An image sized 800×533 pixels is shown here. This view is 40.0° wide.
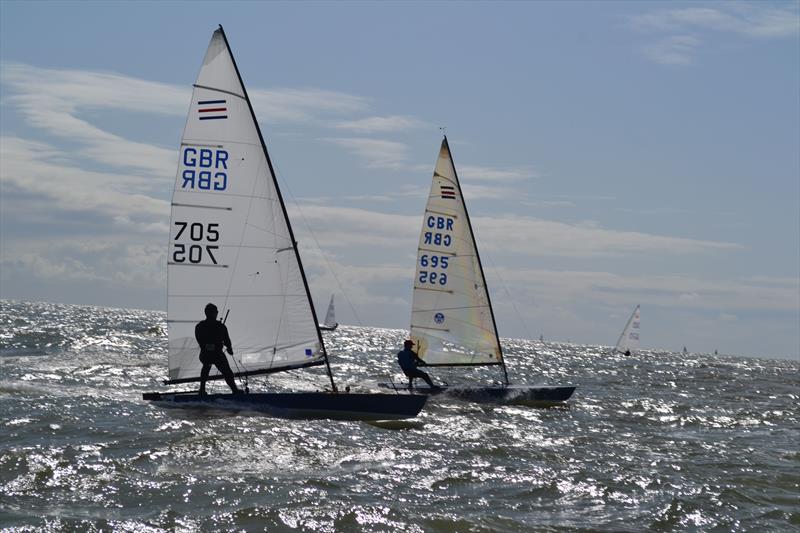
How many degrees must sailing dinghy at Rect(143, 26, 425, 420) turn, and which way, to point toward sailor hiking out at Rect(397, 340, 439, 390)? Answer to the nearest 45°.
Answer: approximately 45° to its left

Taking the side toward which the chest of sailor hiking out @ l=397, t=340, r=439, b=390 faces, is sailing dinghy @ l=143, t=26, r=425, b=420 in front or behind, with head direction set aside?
behind

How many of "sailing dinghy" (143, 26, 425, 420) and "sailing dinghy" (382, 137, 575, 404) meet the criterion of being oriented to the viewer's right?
2

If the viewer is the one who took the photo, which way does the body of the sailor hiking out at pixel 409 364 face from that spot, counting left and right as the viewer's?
facing away from the viewer and to the right of the viewer

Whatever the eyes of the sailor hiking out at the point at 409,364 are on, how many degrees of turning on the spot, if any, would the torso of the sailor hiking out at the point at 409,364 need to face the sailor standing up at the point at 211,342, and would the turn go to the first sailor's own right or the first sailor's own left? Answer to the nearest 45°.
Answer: approximately 180°

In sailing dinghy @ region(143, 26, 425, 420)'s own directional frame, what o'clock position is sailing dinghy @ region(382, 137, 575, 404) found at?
sailing dinghy @ region(382, 137, 575, 404) is roughly at 10 o'clock from sailing dinghy @ region(143, 26, 425, 420).

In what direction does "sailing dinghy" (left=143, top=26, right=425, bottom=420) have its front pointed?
to the viewer's right

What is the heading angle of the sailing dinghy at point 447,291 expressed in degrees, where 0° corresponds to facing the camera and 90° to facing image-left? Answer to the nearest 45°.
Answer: approximately 270°
